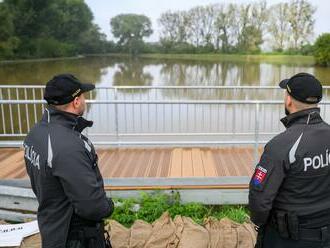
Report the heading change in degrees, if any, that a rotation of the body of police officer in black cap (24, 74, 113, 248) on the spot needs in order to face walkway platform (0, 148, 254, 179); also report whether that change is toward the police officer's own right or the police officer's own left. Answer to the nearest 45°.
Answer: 0° — they already face it

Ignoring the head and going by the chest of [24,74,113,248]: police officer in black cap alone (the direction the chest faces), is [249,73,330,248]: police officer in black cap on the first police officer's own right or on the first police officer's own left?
on the first police officer's own right

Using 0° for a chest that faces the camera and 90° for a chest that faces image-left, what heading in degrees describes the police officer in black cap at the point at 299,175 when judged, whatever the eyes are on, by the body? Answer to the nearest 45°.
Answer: approximately 135°

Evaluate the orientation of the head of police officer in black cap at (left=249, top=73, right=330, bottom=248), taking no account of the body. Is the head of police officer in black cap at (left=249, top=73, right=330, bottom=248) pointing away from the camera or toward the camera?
away from the camera

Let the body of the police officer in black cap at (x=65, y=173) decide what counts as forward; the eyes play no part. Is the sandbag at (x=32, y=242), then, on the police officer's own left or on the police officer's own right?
on the police officer's own left

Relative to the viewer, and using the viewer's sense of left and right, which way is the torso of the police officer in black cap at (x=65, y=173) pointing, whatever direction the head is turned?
facing away from the viewer and to the right of the viewer
